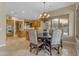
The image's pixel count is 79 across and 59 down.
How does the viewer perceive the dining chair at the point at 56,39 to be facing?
facing away from the viewer and to the left of the viewer

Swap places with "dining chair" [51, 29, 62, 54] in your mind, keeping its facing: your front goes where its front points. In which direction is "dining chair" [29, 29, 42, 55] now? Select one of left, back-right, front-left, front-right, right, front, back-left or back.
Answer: front-left
